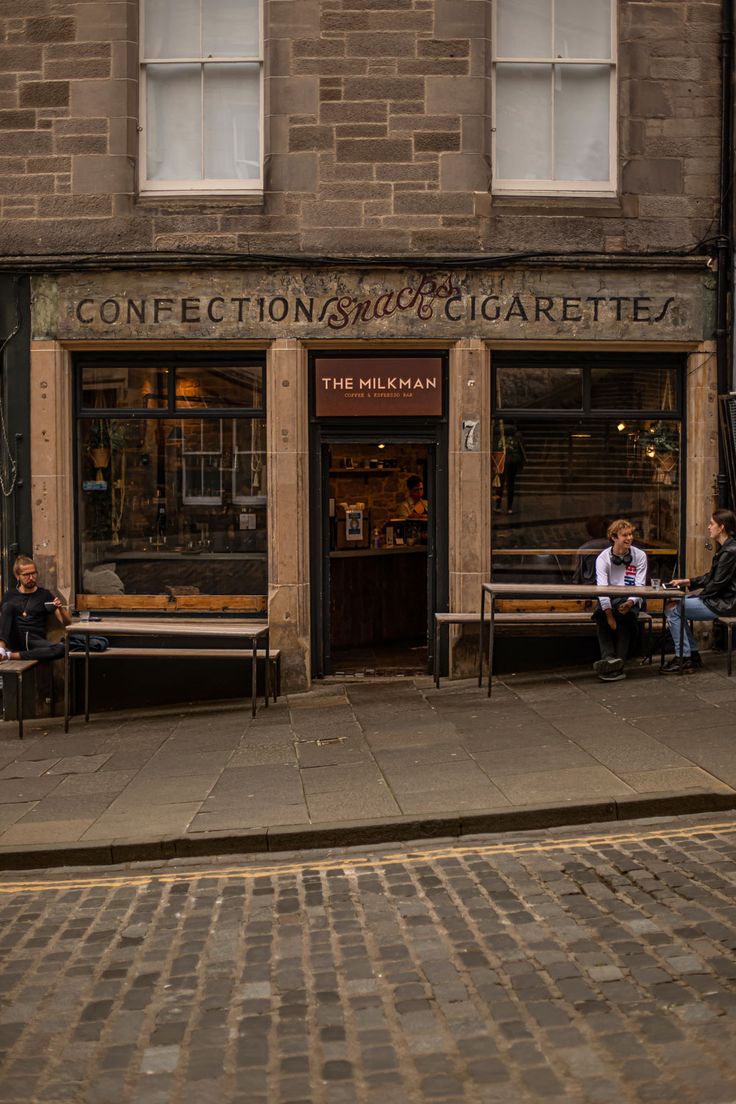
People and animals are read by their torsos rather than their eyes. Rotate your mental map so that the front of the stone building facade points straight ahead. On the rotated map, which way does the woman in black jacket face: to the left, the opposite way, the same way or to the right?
to the right

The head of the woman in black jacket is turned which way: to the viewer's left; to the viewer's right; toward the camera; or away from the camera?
to the viewer's left

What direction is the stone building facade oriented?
toward the camera

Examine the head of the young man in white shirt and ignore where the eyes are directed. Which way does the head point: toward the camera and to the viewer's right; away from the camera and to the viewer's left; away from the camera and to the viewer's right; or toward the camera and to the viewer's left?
toward the camera and to the viewer's right

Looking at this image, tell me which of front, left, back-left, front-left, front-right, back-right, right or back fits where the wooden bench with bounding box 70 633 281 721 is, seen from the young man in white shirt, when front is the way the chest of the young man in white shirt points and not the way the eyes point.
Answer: right

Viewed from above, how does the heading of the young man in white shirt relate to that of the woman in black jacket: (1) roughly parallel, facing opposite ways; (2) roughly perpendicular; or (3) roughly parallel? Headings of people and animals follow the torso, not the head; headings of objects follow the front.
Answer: roughly perpendicular

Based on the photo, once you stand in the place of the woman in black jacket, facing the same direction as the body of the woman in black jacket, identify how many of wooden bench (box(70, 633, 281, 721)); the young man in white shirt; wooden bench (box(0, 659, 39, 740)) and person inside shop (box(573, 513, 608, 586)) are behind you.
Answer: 0

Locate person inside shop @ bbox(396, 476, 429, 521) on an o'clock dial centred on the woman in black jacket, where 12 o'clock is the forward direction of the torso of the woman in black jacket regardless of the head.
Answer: The person inside shop is roughly at 1 o'clock from the woman in black jacket.

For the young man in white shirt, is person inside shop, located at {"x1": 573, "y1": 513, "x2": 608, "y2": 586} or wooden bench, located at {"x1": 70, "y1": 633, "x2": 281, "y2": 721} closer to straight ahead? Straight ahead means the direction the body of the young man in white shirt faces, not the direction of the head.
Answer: the wooden bench

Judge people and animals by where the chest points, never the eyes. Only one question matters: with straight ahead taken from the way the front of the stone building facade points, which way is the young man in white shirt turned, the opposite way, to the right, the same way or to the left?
the same way

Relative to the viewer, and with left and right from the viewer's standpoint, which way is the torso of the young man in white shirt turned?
facing the viewer

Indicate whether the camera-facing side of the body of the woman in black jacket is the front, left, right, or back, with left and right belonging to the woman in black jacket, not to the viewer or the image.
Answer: left

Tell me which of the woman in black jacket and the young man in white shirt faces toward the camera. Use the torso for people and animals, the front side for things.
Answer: the young man in white shirt

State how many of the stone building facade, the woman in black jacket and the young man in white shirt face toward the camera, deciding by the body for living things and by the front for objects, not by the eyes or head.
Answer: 2
